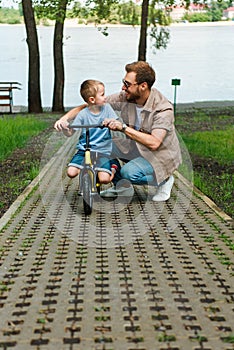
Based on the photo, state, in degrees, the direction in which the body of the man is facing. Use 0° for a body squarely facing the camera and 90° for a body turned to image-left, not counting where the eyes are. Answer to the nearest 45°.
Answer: approximately 45°

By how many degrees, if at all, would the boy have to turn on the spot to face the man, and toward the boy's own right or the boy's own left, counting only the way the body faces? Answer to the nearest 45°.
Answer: approximately 90° to the boy's own left

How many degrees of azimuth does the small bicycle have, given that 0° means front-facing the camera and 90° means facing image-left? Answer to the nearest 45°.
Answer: approximately 0°

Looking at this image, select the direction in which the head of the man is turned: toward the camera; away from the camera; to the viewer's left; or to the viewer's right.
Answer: to the viewer's left

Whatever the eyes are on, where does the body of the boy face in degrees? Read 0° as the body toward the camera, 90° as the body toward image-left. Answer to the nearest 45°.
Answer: approximately 0°

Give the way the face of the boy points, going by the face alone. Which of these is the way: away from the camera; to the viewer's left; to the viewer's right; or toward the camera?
to the viewer's right
